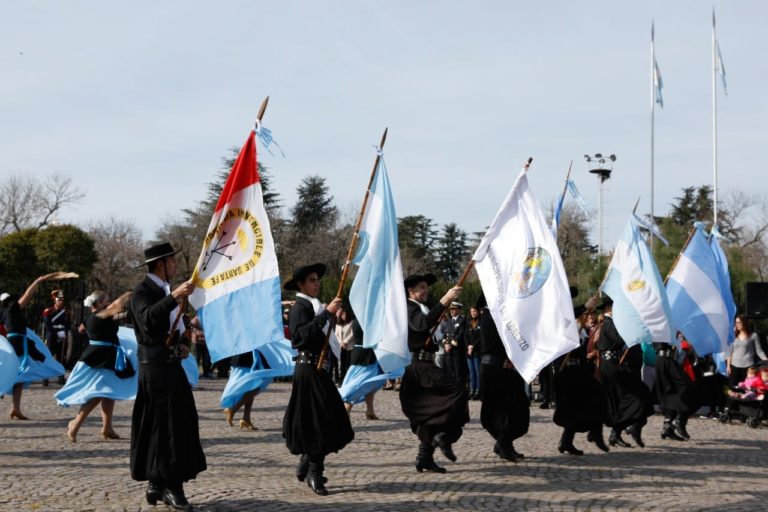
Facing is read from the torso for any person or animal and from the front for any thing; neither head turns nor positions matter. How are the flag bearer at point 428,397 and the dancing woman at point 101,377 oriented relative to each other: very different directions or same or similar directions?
same or similar directions

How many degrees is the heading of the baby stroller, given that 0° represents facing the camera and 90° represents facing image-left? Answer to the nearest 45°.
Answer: approximately 45°

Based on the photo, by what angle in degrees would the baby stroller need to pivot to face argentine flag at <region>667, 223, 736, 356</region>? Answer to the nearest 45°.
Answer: approximately 45° to its left

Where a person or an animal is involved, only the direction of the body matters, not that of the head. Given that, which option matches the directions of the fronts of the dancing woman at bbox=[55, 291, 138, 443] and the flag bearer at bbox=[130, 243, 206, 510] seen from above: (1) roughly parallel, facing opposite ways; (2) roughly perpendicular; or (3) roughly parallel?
roughly parallel

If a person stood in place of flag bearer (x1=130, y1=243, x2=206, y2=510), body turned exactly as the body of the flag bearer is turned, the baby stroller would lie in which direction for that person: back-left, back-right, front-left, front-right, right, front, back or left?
front-left

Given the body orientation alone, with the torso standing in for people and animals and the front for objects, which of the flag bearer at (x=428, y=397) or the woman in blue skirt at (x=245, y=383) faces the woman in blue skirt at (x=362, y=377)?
the woman in blue skirt at (x=245, y=383)
